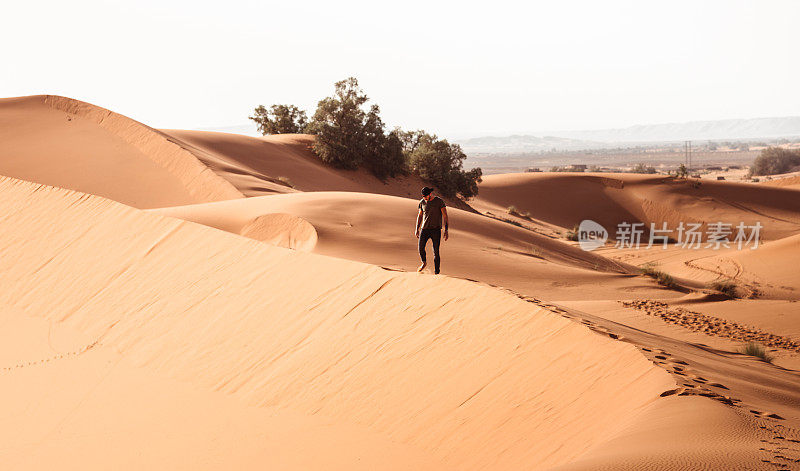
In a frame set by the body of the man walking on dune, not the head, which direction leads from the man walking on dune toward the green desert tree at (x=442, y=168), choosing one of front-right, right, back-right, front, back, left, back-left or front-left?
back-right

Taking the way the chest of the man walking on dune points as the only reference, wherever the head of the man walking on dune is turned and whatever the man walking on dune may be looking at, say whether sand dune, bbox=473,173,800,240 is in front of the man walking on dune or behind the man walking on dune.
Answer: behind

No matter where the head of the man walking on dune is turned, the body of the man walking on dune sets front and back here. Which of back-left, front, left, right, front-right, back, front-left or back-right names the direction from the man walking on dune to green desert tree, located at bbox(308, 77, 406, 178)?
back-right

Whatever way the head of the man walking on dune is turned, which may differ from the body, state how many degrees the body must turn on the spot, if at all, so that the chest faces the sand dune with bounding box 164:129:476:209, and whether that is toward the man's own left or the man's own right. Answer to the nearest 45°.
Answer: approximately 135° to the man's own right

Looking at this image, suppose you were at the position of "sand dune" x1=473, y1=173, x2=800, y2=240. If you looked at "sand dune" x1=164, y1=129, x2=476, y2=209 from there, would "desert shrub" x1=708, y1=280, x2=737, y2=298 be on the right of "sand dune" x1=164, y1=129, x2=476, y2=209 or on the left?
left

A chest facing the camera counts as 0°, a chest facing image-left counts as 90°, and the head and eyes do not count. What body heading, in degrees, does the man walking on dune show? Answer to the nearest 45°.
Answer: approximately 45°

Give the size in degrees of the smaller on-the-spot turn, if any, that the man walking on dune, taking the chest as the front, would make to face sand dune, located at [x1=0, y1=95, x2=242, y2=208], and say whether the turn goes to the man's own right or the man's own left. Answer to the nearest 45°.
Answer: approximately 90° to the man's own right
